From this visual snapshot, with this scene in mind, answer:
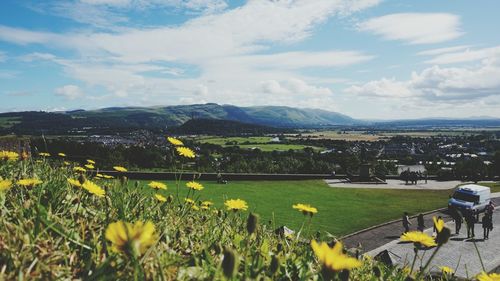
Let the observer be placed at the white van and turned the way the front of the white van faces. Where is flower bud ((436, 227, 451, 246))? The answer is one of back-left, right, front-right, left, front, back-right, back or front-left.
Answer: front-left

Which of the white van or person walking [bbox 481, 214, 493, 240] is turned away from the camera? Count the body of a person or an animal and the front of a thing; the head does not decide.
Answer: the person walking

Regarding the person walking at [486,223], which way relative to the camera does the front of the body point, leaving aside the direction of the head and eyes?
away from the camera

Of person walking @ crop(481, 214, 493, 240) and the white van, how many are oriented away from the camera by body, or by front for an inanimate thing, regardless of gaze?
1

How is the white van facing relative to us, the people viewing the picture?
facing the viewer and to the left of the viewer
